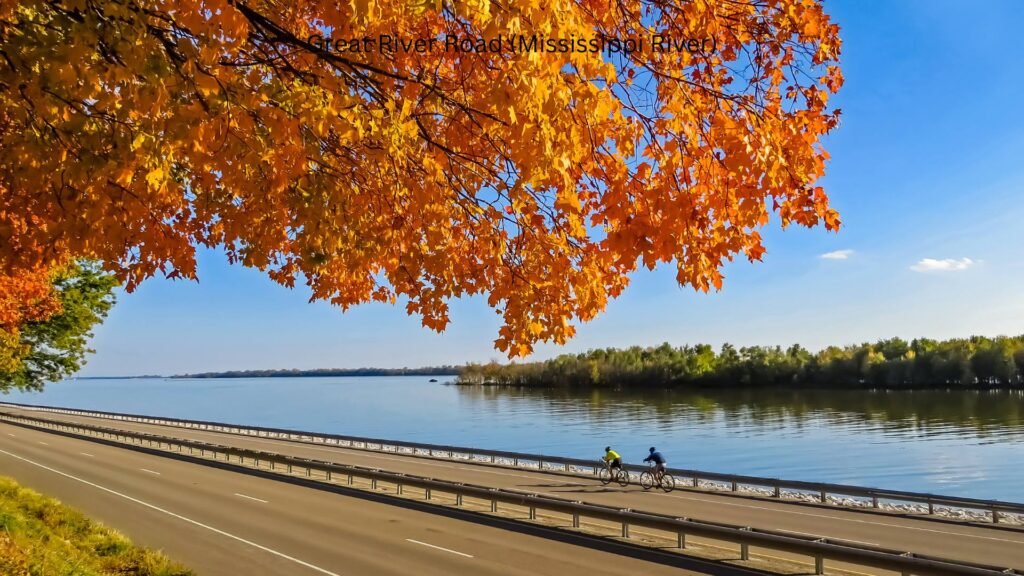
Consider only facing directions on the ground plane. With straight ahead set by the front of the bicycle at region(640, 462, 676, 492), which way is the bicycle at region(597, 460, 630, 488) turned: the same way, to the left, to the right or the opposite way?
the same way
